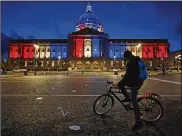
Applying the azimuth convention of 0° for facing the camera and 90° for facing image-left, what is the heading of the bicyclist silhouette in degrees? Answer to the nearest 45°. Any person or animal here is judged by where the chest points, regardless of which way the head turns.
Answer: approximately 90°
